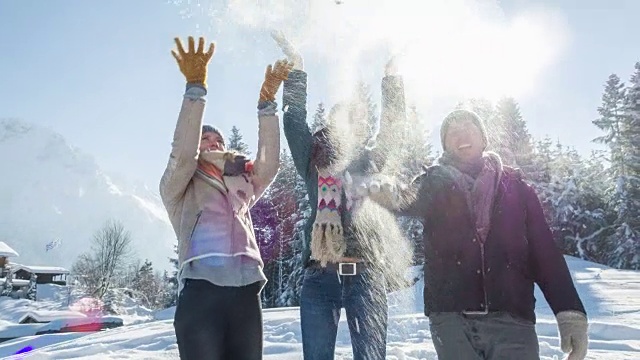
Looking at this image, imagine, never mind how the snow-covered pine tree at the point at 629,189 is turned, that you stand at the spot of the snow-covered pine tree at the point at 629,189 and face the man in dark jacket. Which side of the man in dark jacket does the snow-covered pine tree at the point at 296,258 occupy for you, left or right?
right

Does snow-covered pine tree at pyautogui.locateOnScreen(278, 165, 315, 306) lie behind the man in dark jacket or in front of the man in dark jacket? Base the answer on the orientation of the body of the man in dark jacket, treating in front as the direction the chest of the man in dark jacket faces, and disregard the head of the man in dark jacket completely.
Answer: behind

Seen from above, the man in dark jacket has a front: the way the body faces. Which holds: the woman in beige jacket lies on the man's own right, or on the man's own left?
on the man's own right

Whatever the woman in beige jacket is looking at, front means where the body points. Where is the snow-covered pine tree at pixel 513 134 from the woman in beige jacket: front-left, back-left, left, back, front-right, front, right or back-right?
left

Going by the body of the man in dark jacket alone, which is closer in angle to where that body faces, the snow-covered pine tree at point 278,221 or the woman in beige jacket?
the woman in beige jacket

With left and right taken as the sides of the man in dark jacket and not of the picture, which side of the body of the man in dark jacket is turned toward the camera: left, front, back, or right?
front

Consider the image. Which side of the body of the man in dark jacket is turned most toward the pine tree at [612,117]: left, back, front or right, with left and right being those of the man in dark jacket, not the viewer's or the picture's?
back

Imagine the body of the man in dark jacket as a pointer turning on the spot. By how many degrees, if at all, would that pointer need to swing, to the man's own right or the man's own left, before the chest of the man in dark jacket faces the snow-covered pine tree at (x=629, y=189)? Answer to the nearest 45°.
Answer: approximately 180°

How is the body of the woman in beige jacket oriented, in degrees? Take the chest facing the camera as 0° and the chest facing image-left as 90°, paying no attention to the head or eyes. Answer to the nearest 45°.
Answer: approximately 315°

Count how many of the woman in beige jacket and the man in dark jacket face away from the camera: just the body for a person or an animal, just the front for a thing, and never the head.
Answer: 0
